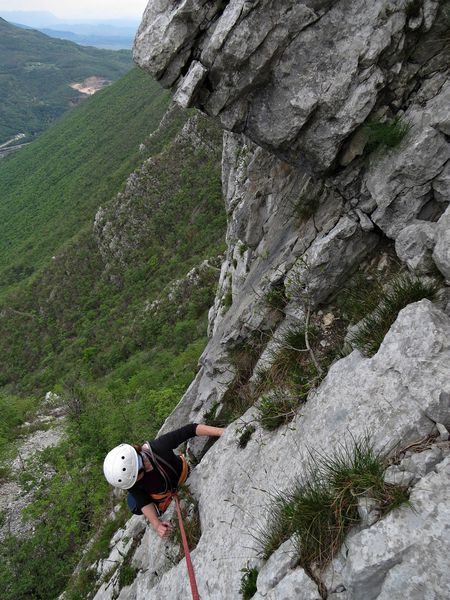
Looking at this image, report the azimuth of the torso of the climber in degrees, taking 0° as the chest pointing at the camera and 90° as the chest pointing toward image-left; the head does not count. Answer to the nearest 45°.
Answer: approximately 315°

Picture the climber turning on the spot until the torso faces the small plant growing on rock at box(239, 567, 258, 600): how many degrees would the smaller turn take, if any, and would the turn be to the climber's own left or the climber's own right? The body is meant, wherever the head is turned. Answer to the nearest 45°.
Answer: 0° — they already face it

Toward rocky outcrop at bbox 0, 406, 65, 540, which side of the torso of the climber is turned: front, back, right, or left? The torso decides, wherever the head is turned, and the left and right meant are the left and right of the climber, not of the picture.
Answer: back

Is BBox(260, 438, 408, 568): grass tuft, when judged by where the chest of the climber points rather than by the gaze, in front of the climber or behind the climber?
in front

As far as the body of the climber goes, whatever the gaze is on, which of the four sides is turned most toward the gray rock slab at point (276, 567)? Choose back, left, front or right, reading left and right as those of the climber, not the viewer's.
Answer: front
